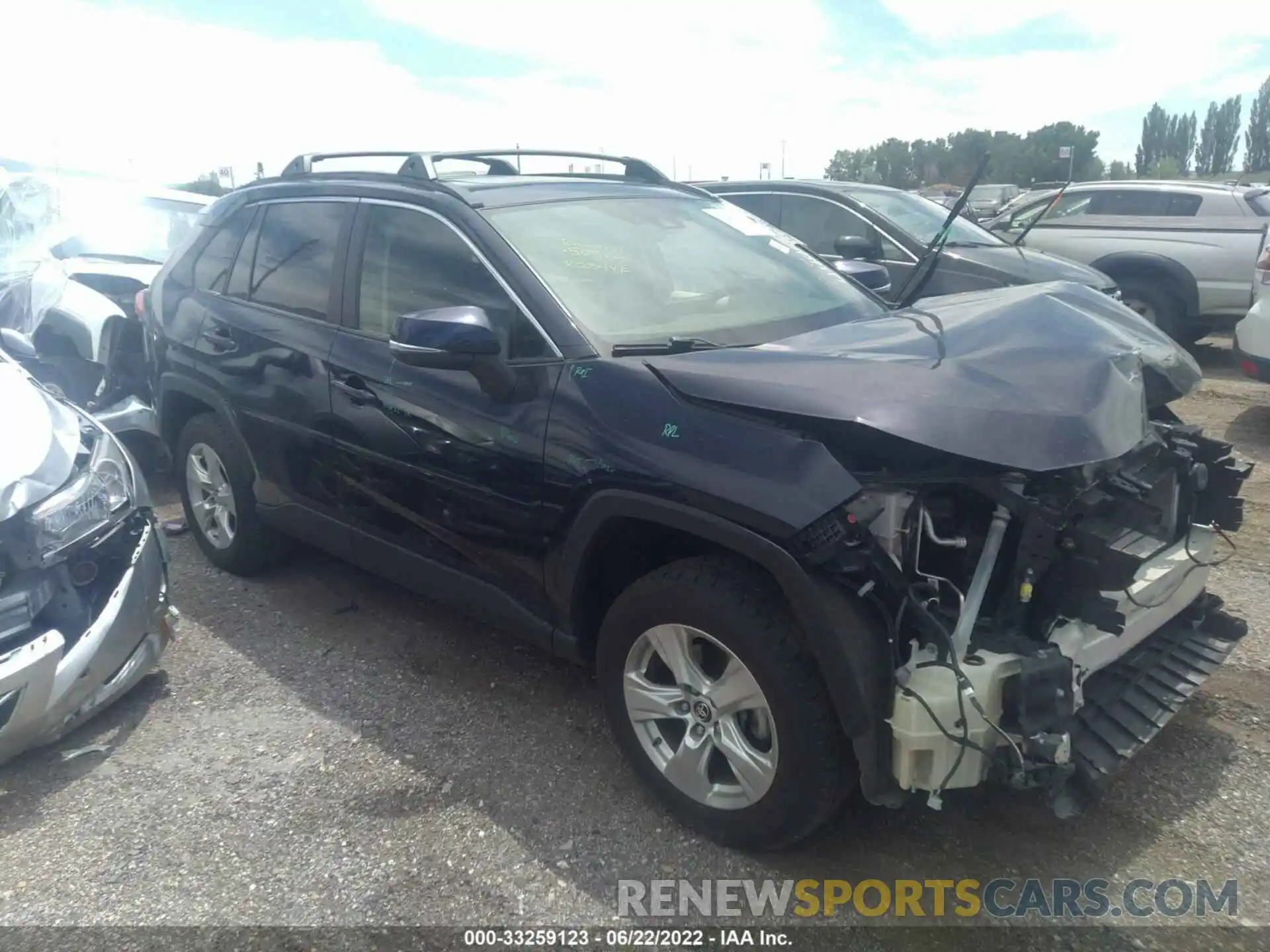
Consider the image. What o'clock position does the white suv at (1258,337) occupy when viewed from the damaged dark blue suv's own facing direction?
The white suv is roughly at 9 o'clock from the damaged dark blue suv.

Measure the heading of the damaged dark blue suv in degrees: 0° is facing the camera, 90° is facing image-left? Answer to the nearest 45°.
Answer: approximately 315°

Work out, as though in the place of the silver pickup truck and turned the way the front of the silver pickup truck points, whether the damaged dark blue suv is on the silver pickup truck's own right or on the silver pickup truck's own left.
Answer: on the silver pickup truck's own left

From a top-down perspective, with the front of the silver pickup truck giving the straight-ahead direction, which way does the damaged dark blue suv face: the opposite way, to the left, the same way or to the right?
the opposite way

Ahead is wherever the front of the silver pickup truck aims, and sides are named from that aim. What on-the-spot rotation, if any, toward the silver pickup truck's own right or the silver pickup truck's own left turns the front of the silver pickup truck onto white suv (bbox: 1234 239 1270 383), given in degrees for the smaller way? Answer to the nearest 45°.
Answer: approximately 135° to the silver pickup truck's own left

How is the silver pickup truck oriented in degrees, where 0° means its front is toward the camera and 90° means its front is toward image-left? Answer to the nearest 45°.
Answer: approximately 135°

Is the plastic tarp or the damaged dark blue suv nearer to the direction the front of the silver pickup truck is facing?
the plastic tarp

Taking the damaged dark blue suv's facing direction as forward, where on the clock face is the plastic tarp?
The plastic tarp is roughly at 6 o'clock from the damaged dark blue suv.
